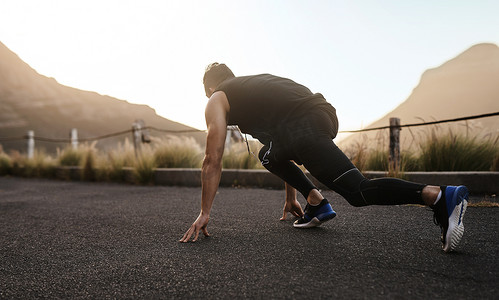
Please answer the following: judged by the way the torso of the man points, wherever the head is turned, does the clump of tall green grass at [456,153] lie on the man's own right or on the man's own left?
on the man's own right

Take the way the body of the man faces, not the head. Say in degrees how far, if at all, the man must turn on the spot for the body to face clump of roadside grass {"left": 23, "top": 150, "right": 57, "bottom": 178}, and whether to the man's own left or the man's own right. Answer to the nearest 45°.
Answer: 0° — they already face it

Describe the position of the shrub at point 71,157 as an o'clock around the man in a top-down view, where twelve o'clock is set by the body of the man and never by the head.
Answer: The shrub is roughly at 12 o'clock from the man.

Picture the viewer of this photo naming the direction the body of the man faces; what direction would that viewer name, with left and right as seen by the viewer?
facing away from the viewer and to the left of the viewer

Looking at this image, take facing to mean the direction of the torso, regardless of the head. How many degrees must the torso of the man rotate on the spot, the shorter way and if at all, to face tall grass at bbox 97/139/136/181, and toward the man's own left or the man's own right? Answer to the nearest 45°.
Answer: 0° — they already face it

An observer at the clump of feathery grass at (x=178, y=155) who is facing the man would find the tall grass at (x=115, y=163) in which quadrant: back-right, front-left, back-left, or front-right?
back-right
